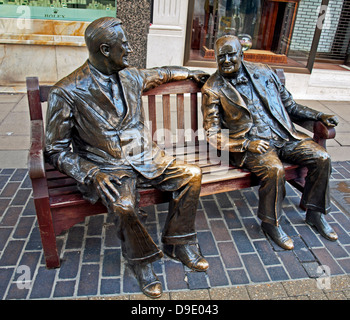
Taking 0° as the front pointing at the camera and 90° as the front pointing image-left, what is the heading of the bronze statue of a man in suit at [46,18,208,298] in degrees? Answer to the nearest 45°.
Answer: approximately 315°

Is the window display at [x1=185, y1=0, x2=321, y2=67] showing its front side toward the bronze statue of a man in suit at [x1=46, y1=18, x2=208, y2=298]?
yes

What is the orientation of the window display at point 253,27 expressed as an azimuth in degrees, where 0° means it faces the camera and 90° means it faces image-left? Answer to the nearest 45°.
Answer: approximately 0°

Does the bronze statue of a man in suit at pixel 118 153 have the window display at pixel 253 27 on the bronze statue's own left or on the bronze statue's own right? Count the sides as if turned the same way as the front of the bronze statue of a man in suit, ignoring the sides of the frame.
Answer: on the bronze statue's own left

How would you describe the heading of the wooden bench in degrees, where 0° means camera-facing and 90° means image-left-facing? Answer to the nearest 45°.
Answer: approximately 315°

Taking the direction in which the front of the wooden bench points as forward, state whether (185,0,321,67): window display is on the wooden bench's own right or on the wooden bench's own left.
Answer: on the wooden bench's own left

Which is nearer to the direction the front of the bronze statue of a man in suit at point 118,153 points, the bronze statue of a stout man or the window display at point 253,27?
the bronze statue of a stout man

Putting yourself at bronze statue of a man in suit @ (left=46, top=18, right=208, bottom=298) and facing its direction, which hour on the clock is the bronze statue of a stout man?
The bronze statue of a stout man is roughly at 10 o'clock from the bronze statue of a man in suit.
